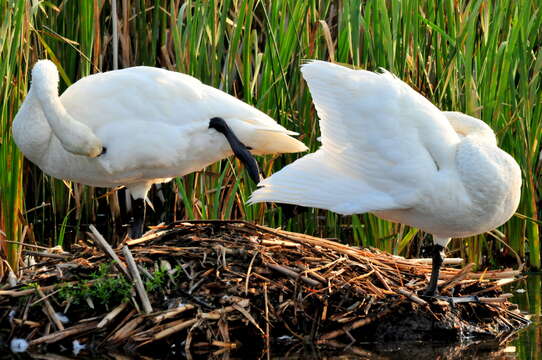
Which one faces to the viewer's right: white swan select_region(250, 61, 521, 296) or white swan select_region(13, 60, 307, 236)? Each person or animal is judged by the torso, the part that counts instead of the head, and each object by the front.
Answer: white swan select_region(250, 61, 521, 296)

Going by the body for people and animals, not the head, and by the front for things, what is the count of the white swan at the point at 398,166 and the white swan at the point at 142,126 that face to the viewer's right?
1

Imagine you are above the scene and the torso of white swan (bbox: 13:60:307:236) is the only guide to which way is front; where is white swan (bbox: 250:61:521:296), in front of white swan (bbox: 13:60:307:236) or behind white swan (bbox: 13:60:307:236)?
behind

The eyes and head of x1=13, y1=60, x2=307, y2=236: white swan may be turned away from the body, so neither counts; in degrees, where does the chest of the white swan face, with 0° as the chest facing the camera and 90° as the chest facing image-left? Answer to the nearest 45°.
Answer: approximately 90°

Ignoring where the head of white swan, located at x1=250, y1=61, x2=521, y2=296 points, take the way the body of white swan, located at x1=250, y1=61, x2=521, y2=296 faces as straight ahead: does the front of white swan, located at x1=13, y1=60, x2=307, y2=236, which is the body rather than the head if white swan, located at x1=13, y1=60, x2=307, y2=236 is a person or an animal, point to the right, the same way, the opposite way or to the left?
the opposite way

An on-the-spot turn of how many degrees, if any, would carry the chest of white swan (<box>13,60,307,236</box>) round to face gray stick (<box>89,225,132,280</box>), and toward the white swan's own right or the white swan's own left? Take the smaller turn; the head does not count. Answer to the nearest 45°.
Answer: approximately 90° to the white swan's own left

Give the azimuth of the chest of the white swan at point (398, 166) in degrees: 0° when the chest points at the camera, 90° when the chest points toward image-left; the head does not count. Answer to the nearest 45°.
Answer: approximately 270°

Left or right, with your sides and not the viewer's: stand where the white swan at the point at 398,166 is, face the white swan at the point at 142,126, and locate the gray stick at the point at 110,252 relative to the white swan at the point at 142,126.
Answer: left

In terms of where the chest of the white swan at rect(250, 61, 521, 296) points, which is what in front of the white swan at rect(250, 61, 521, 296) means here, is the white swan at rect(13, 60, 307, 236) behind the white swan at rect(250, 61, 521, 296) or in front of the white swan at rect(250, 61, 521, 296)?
behind

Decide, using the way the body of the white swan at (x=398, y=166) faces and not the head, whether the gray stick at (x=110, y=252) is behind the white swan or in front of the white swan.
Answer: behind
